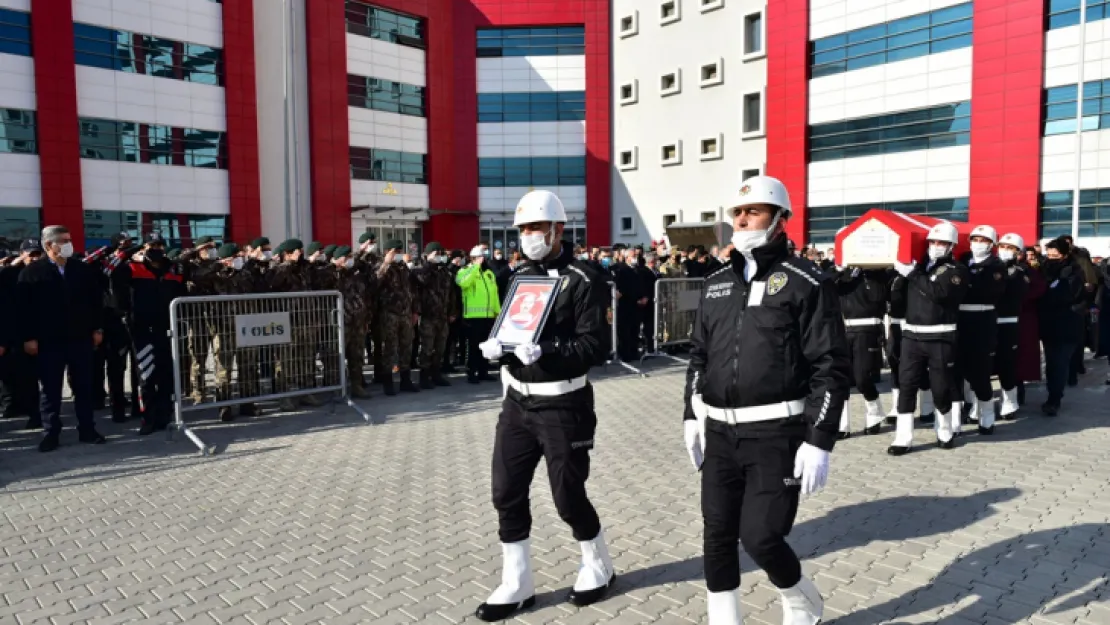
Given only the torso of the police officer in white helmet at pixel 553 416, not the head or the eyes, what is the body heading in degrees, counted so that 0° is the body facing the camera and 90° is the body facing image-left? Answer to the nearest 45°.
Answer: approximately 45°

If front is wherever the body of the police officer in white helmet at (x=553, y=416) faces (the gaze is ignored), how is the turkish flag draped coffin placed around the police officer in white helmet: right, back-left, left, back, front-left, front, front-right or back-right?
back

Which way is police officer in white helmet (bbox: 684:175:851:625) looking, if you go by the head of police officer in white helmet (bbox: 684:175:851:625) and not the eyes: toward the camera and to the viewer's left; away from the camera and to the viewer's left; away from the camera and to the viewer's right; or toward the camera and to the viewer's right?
toward the camera and to the viewer's left

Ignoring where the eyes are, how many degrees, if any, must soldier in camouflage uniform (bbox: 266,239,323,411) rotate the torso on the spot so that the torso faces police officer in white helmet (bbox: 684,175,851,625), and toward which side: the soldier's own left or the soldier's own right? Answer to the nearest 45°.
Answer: approximately 45° to the soldier's own right

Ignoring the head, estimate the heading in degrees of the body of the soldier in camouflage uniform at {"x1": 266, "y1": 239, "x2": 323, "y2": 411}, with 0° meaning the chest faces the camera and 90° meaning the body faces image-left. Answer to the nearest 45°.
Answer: approximately 315°

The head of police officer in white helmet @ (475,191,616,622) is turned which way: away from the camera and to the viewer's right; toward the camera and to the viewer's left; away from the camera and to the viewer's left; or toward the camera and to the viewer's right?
toward the camera and to the viewer's left

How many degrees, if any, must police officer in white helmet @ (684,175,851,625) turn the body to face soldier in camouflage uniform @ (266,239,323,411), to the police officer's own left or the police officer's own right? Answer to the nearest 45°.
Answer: approximately 90° to the police officer's own right

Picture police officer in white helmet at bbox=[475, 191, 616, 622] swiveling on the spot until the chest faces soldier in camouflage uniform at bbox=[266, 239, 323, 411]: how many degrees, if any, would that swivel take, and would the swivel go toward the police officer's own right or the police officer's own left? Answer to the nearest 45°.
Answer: approximately 90° to the police officer's own right

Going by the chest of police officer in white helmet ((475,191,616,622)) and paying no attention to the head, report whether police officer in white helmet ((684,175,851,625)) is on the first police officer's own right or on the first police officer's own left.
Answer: on the first police officer's own left

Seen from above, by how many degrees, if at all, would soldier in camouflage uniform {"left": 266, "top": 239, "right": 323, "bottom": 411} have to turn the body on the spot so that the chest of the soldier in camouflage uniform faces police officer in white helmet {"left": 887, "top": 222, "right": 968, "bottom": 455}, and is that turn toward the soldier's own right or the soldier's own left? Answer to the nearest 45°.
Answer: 0° — they already face them

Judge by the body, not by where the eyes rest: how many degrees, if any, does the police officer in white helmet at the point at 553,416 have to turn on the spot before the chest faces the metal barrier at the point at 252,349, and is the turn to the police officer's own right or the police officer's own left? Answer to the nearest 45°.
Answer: approximately 90° to the police officer's own right

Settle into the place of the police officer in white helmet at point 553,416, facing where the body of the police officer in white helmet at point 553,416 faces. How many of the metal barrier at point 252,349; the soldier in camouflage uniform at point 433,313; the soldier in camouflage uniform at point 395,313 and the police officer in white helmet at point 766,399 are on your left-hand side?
1

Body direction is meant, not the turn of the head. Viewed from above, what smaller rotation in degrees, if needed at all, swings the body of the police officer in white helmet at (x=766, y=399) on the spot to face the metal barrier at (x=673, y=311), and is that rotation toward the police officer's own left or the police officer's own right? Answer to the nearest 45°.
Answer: approximately 135° to the police officer's own right

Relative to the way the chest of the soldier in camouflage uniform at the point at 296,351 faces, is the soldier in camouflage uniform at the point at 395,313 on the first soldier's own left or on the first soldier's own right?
on the first soldier's own left

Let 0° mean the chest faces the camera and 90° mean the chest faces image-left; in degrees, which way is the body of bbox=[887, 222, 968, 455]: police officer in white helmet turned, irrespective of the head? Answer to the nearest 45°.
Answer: approximately 45°
